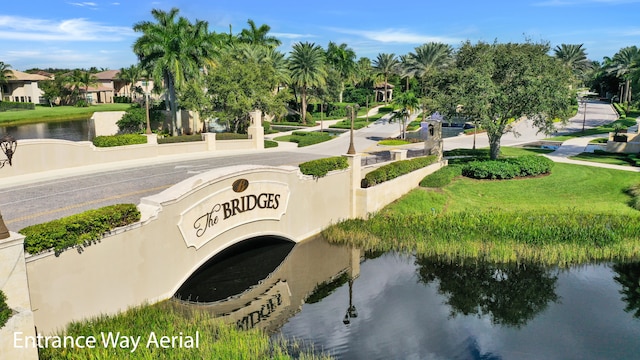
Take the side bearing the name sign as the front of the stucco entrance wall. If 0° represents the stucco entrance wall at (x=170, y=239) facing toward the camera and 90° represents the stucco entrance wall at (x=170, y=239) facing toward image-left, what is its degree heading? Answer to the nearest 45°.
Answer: approximately 315°

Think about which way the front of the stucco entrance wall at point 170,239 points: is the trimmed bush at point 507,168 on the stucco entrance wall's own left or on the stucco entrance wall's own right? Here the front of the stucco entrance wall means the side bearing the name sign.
on the stucco entrance wall's own left

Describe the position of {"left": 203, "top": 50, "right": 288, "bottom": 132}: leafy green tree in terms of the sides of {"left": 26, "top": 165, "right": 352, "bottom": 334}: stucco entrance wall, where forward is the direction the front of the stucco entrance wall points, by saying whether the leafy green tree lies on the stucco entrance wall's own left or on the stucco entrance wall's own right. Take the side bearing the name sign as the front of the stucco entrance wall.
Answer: on the stucco entrance wall's own left

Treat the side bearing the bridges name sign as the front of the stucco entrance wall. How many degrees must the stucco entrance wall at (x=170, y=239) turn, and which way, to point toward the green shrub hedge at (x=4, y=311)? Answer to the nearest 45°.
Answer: approximately 90° to its right

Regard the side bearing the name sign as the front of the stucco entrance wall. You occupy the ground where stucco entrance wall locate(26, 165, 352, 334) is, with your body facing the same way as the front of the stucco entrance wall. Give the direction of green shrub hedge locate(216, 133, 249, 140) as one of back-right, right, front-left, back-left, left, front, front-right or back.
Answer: back-left

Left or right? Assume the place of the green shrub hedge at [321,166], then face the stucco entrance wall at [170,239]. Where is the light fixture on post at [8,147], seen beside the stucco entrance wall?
right

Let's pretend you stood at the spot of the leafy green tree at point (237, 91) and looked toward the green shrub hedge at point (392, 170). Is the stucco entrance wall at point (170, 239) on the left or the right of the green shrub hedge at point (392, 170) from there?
right

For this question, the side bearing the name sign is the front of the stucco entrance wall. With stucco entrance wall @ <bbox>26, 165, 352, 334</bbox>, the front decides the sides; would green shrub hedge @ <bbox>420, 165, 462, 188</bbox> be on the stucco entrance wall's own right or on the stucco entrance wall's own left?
on the stucco entrance wall's own left

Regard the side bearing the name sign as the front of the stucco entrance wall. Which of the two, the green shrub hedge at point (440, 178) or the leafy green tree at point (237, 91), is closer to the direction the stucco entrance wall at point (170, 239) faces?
the green shrub hedge
